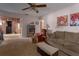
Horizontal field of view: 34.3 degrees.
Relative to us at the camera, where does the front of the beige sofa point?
facing the viewer and to the left of the viewer
